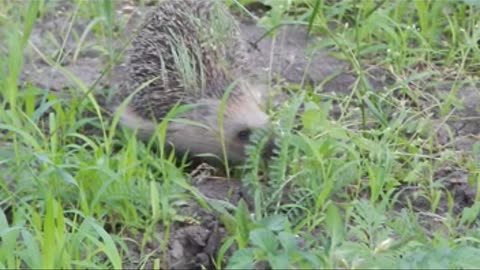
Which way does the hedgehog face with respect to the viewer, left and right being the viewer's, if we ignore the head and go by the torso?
facing the viewer and to the right of the viewer
